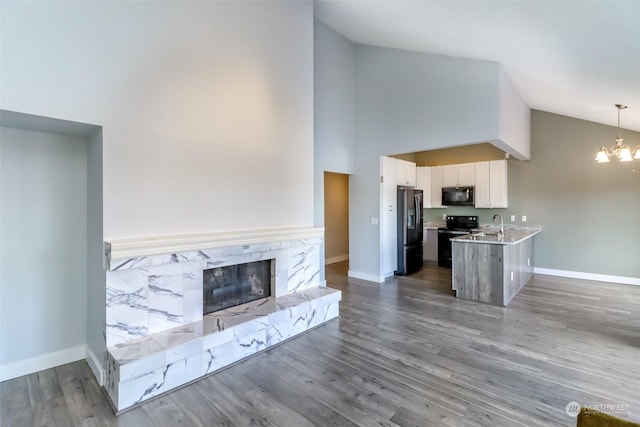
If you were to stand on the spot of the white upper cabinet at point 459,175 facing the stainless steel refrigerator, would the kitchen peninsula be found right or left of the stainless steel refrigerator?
left

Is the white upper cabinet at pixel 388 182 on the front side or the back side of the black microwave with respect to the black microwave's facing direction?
on the front side

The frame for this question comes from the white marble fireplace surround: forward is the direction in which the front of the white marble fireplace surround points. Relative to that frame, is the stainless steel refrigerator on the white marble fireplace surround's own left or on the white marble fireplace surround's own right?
on the white marble fireplace surround's own left

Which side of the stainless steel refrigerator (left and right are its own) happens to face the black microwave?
left

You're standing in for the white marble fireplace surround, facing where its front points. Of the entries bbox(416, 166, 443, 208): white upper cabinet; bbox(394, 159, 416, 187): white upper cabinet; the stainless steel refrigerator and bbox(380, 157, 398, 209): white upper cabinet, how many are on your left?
4

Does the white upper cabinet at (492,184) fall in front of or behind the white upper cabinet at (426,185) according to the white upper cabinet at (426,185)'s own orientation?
in front

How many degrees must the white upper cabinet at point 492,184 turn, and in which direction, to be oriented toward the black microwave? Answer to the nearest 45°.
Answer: approximately 90° to its right

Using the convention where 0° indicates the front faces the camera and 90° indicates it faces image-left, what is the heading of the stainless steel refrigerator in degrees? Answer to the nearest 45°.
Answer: approximately 315°

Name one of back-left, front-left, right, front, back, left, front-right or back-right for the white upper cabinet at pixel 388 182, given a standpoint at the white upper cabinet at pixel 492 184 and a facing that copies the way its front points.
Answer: front-right

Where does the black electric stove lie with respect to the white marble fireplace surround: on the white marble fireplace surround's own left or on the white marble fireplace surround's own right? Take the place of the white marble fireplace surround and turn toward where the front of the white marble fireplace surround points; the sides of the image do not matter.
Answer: on the white marble fireplace surround's own left

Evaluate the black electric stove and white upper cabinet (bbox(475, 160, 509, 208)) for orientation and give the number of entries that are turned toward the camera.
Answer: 2

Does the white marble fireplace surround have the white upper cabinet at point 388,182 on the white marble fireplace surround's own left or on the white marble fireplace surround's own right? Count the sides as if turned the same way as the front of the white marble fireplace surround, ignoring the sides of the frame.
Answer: on the white marble fireplace surround's own left

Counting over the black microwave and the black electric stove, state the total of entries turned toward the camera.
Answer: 2

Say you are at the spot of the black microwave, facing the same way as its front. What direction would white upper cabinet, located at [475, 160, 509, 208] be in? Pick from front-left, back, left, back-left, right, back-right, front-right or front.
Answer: left

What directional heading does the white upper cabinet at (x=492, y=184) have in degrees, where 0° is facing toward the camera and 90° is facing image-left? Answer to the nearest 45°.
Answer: approximately 0°
